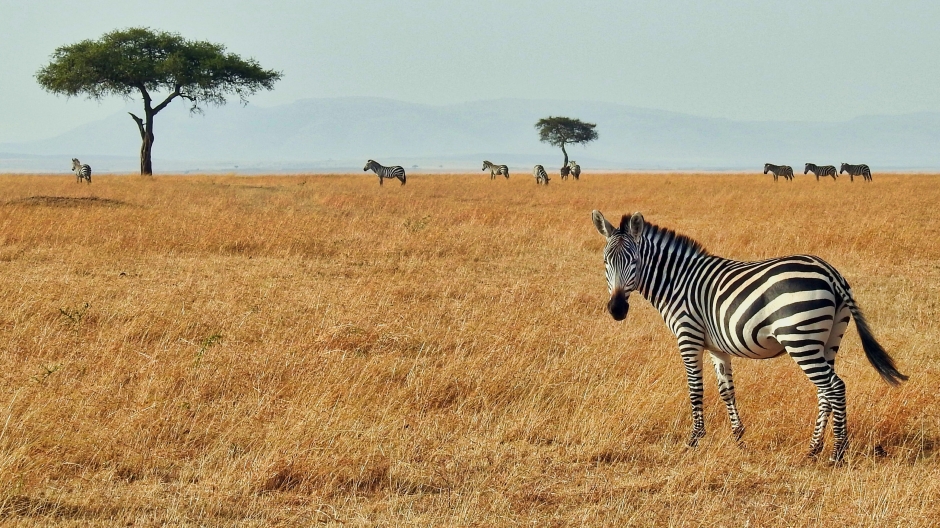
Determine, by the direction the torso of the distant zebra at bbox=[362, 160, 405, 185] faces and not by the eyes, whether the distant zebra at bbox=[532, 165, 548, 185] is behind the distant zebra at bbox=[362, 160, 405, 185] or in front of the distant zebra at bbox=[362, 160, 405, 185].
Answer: behind

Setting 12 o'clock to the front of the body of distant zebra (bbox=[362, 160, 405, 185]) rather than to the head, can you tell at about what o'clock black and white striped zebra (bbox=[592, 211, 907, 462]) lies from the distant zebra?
The black and white striped zebra is roughly at 9 o'clock from the distant zebra.

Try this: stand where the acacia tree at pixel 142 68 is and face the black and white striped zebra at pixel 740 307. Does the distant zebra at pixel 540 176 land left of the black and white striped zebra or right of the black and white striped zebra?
left
